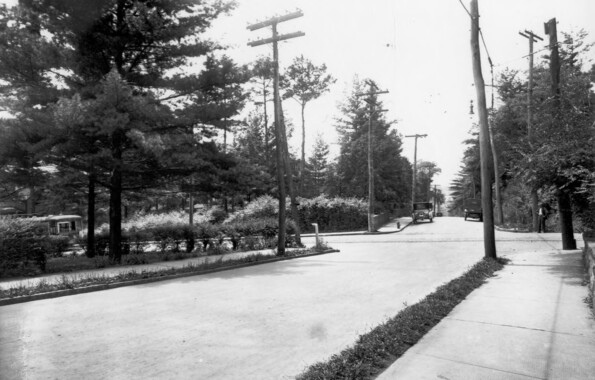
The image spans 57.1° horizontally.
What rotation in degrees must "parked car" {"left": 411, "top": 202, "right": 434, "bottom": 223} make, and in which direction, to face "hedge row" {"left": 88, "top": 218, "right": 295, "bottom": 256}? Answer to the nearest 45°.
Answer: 0° — it already faces it

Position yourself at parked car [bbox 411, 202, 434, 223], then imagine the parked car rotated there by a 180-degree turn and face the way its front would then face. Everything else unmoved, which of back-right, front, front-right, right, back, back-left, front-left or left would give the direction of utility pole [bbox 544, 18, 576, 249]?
back

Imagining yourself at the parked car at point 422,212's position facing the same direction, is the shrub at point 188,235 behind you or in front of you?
in front

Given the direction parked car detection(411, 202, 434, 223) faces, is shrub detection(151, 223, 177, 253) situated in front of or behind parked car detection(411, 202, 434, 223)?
in front

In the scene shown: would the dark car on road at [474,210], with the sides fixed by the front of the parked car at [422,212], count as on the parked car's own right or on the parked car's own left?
on the parked car's own left

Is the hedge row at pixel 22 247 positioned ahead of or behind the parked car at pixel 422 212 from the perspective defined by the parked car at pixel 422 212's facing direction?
ahead

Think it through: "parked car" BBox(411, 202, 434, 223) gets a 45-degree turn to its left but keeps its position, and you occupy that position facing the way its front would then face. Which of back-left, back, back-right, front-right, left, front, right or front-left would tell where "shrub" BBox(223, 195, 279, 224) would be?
right

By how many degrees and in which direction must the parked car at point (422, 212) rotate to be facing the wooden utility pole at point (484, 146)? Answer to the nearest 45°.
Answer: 0° — it already faces it

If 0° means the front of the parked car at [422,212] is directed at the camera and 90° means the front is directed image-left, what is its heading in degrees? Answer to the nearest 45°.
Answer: approximately 0°

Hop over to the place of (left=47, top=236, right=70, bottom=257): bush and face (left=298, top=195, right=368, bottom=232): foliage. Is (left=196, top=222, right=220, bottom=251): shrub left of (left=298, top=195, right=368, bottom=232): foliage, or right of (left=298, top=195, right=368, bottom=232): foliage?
right
